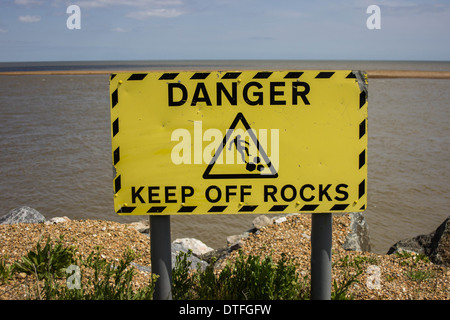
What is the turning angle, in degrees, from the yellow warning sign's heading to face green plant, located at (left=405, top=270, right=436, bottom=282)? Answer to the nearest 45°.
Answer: approximately 135° to its left

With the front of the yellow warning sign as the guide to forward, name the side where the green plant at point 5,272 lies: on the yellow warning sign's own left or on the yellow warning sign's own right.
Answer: on the yellow warning sign's own right

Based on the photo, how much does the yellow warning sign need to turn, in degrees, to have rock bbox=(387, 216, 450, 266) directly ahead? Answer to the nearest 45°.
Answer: approximately 135° to its left

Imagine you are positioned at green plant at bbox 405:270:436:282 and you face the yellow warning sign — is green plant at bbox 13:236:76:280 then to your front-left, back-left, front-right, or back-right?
front-right

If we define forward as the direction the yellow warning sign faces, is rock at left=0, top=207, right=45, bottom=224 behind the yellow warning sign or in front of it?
behind

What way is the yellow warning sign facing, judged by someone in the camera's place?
facing the viewer

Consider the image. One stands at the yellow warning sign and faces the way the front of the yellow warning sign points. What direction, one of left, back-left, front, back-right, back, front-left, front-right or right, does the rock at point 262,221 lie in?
back

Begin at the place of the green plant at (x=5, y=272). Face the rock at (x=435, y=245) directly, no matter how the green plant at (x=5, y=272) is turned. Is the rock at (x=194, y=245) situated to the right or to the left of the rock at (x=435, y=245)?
left

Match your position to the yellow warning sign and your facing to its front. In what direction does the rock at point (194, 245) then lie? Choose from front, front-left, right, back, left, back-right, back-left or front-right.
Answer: back
